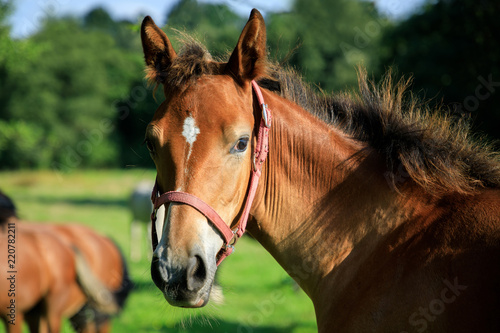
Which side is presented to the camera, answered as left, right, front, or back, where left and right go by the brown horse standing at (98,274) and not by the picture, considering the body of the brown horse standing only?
left

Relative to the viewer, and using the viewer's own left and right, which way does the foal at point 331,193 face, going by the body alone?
facing the viewer and to the left of the viewer
